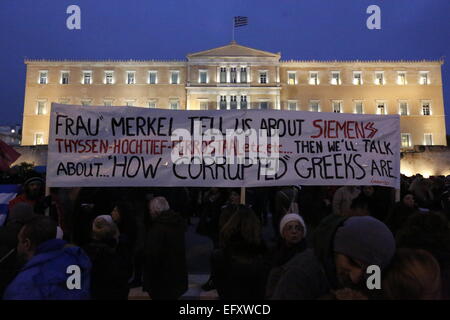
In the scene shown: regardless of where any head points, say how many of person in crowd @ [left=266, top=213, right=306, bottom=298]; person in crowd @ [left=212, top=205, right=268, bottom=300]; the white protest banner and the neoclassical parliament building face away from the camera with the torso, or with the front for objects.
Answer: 1

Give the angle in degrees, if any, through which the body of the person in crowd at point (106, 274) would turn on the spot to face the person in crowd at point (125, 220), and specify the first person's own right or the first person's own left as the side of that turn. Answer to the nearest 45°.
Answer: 0° — they already face them

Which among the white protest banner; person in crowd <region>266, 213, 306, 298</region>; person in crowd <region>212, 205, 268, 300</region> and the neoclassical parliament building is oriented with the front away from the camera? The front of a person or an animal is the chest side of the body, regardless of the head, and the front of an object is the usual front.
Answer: person in crowd <region>212, 205, 268, 300</region>

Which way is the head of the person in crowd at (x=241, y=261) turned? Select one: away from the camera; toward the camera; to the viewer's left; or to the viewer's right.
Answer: away from the camera

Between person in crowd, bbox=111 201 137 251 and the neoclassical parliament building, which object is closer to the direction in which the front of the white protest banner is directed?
the person in crowd

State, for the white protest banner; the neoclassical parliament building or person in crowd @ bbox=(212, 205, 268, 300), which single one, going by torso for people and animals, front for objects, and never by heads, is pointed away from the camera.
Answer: the person in crowd

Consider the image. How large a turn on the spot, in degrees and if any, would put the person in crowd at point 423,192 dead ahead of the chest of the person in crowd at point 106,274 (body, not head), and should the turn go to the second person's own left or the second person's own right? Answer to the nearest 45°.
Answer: approximately 90° to the second person's own right

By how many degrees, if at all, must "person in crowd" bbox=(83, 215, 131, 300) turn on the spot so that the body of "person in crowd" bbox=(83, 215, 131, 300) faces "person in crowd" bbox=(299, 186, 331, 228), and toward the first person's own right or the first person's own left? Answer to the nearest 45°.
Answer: approximately 45° to the first person's own right

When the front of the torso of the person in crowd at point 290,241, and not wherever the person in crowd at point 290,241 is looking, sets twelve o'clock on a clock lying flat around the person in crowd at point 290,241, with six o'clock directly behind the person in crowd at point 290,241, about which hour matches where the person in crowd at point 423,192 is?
the person in crowd at point 423,192 is roughly at 7 o'clock from the person in crowd at point 290,241.

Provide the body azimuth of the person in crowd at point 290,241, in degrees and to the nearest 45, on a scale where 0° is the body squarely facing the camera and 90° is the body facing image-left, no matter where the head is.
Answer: approximately 0°

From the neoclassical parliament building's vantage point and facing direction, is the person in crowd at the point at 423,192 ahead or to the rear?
ahead
